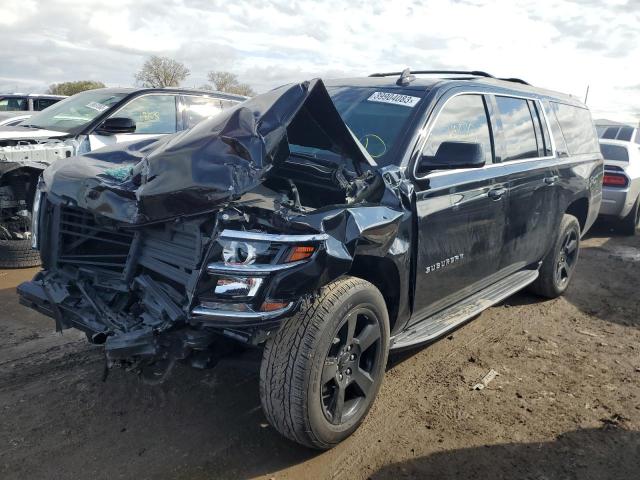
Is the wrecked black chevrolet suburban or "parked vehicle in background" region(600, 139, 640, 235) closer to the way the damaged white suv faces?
the wrecked black chevrolet suburban

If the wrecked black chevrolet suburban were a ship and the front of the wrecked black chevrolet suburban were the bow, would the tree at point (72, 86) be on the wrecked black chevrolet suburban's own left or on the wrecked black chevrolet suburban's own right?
on the wrecked black chevrolet suburban's own right

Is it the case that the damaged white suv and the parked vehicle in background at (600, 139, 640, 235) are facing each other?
no

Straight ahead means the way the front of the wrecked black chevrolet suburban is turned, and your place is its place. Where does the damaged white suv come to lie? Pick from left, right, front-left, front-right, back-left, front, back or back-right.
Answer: right

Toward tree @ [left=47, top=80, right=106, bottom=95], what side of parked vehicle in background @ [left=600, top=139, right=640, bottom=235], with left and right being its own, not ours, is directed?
left

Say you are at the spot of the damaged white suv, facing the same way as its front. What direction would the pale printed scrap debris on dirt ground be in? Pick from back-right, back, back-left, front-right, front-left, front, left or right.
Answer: left

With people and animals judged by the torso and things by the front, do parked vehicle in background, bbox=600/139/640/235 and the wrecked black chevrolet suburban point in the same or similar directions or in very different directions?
very different directions

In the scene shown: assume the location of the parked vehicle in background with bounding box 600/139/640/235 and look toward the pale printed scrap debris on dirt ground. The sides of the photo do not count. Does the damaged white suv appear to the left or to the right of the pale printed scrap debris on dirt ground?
right

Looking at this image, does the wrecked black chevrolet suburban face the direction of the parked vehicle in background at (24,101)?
no

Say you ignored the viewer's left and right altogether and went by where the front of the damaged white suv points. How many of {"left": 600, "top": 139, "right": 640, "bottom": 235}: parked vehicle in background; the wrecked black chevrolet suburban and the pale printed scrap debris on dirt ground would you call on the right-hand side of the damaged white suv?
0

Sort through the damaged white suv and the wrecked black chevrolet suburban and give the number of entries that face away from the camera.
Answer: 0

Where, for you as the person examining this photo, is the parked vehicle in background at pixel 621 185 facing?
facing away from the viewer and to the right of the viewer

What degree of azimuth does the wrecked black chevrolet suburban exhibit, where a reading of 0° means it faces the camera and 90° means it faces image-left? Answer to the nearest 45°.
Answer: approximately 45°

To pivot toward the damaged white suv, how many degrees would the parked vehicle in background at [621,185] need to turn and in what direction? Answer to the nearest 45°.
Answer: approximately 180°

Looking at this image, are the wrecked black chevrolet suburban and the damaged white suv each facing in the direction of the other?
no

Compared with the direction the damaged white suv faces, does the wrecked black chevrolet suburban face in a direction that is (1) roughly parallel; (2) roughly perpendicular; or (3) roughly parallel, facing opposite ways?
roughly parallel

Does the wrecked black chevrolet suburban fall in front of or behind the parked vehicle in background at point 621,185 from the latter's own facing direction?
behind

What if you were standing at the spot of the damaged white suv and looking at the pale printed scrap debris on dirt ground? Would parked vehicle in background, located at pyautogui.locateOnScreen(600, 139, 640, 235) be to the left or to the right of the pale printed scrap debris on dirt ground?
left
